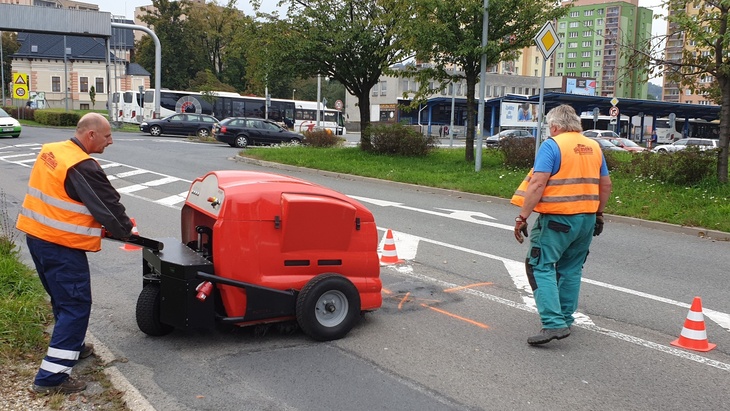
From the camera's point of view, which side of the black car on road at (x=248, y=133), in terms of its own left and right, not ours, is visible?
right

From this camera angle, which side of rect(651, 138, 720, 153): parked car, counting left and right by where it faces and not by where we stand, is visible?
left

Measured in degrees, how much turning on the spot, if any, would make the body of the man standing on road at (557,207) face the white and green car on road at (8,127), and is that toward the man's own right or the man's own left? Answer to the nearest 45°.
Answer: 0° — they already face it

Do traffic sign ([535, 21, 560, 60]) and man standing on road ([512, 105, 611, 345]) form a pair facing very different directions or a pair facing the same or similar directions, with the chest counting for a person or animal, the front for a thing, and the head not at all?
very different directions

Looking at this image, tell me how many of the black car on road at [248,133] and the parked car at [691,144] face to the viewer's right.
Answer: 1

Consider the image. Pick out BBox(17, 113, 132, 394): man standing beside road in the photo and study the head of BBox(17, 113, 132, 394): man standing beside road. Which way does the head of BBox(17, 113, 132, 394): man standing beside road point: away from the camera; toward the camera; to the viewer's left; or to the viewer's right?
to the viewer's right

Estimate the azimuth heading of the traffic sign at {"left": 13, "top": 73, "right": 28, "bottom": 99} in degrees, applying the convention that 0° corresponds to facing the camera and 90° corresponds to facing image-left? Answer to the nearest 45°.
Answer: approximately 0°

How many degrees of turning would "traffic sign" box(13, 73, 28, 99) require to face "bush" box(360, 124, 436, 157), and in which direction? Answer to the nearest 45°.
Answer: approximately 45° to its left
